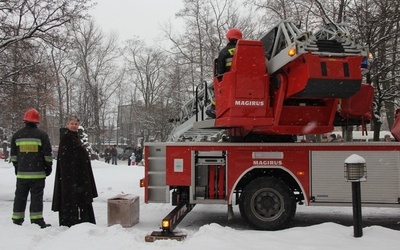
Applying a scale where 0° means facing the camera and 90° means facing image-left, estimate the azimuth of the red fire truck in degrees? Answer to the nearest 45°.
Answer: approximately 270°

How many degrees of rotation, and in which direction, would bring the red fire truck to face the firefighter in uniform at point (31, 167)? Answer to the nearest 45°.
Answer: approximately 180°

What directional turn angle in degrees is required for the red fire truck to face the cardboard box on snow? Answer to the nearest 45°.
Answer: approximately 180°

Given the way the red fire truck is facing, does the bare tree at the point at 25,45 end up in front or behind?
behind

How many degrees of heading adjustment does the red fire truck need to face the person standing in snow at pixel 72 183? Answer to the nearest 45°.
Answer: approximately 180°
